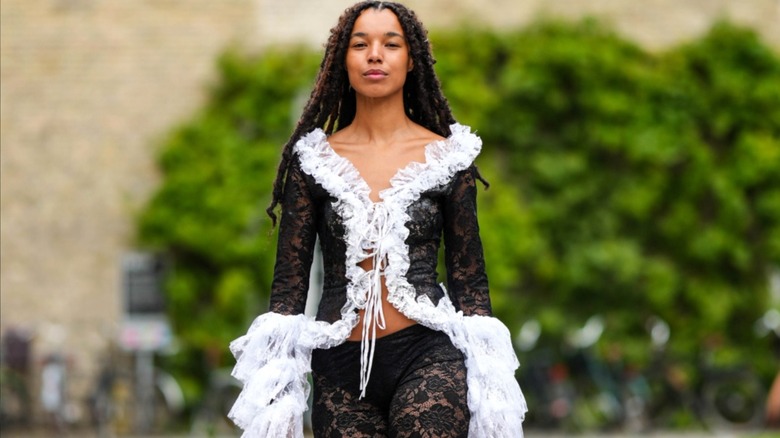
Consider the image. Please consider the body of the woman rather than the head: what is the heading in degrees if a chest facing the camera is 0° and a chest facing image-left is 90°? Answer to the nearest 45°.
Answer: approximately 0°
